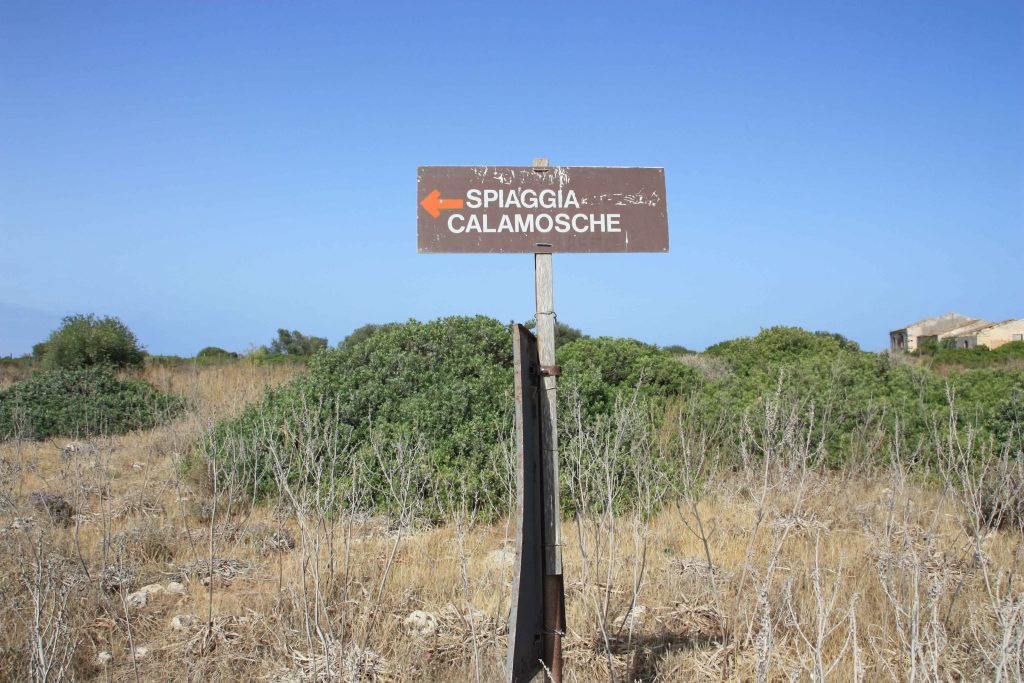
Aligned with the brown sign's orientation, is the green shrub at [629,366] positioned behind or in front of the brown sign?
behind

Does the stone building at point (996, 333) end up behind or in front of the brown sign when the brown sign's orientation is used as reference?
behind

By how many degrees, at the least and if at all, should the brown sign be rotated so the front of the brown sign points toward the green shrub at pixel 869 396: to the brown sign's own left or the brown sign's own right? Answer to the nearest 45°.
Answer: approximately 135° to the brown sign's own left

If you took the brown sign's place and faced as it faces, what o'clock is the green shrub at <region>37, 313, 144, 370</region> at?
The green shrub is roughly at 5 o'clock from the brown sign.

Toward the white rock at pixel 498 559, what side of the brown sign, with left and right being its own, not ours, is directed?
back

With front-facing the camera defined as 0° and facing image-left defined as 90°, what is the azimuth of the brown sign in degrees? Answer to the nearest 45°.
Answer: approximately 0°

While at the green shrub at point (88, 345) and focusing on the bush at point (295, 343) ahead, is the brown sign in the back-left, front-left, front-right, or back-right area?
back-right

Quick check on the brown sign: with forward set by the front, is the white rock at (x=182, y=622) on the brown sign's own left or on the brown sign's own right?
on the brown sign's own right

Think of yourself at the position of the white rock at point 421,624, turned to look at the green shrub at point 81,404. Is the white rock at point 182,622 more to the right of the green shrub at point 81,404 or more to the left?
left

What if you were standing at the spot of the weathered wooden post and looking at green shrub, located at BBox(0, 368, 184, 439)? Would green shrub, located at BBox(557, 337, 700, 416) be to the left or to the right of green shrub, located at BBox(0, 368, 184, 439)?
right

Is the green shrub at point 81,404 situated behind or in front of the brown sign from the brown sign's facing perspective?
behind
